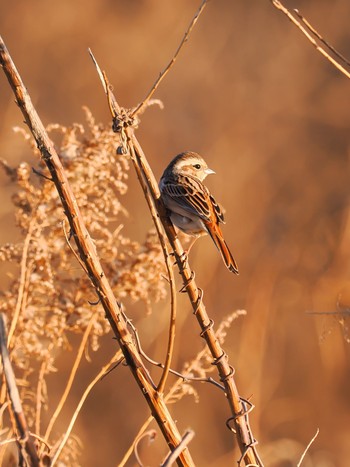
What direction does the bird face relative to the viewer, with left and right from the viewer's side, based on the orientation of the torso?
facing away from the viewer and to the left of the viewer
